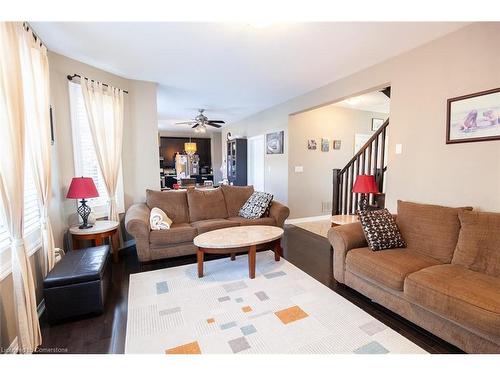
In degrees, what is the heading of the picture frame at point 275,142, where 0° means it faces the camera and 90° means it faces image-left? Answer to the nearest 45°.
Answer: approximately 45°

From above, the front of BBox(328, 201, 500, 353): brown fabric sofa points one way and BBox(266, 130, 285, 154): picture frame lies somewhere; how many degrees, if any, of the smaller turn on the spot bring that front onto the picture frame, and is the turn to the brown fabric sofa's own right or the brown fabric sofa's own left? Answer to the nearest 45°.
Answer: approximately 90° to the brown fabric sofa's own right

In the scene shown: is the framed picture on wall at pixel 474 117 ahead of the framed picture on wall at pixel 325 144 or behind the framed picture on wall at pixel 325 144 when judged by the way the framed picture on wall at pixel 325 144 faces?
ahead

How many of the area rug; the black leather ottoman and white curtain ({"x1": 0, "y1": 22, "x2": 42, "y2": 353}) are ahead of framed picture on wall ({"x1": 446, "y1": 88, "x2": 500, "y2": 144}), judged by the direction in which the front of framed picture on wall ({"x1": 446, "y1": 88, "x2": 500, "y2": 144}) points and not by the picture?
3

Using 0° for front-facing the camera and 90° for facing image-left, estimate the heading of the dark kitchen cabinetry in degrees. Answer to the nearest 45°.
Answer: approximately 0°

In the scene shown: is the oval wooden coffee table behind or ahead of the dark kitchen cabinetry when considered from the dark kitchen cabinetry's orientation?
ahead

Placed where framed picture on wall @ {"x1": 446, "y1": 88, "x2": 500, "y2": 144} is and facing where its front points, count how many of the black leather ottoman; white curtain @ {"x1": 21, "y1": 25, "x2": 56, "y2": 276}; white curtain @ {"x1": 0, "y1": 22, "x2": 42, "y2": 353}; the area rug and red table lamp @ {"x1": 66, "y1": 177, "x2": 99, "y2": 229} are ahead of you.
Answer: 5

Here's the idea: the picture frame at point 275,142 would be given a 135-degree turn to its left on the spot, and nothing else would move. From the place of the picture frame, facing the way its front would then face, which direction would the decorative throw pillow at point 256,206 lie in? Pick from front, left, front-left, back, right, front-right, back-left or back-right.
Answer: right

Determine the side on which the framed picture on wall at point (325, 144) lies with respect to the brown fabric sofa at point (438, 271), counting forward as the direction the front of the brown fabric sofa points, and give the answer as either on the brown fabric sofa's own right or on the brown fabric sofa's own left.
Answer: on the brown fabric sofa's own right

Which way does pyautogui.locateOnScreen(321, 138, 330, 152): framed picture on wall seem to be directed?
toward the camera

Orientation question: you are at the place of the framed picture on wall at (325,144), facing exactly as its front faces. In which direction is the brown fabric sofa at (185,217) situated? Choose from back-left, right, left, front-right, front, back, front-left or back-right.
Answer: front-right

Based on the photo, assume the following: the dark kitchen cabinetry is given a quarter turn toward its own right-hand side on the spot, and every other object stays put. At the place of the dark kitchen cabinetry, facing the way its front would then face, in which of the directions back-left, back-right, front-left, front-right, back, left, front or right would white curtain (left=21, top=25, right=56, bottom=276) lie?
left

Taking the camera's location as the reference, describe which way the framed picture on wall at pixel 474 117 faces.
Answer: facing the viewer and to the left of the viewer

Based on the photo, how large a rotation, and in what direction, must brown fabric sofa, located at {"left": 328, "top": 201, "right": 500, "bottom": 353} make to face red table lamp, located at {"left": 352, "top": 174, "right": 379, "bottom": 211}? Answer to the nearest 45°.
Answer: approximately 90° to its right

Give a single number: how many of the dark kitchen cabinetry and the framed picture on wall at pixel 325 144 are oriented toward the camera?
2

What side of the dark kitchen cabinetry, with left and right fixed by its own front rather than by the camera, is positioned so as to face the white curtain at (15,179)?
front

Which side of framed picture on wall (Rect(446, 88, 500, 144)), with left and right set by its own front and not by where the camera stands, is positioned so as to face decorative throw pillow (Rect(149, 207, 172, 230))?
front

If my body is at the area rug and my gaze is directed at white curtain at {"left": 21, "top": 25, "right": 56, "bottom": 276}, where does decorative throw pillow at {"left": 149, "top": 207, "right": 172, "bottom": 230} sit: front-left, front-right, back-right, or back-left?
front-right

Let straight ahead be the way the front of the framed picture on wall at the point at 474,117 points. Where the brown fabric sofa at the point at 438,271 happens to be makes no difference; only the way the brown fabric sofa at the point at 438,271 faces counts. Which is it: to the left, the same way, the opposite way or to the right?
the same way

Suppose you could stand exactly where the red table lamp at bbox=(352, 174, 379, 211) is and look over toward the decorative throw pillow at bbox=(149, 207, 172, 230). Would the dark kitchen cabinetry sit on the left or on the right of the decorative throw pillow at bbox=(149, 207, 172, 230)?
right
